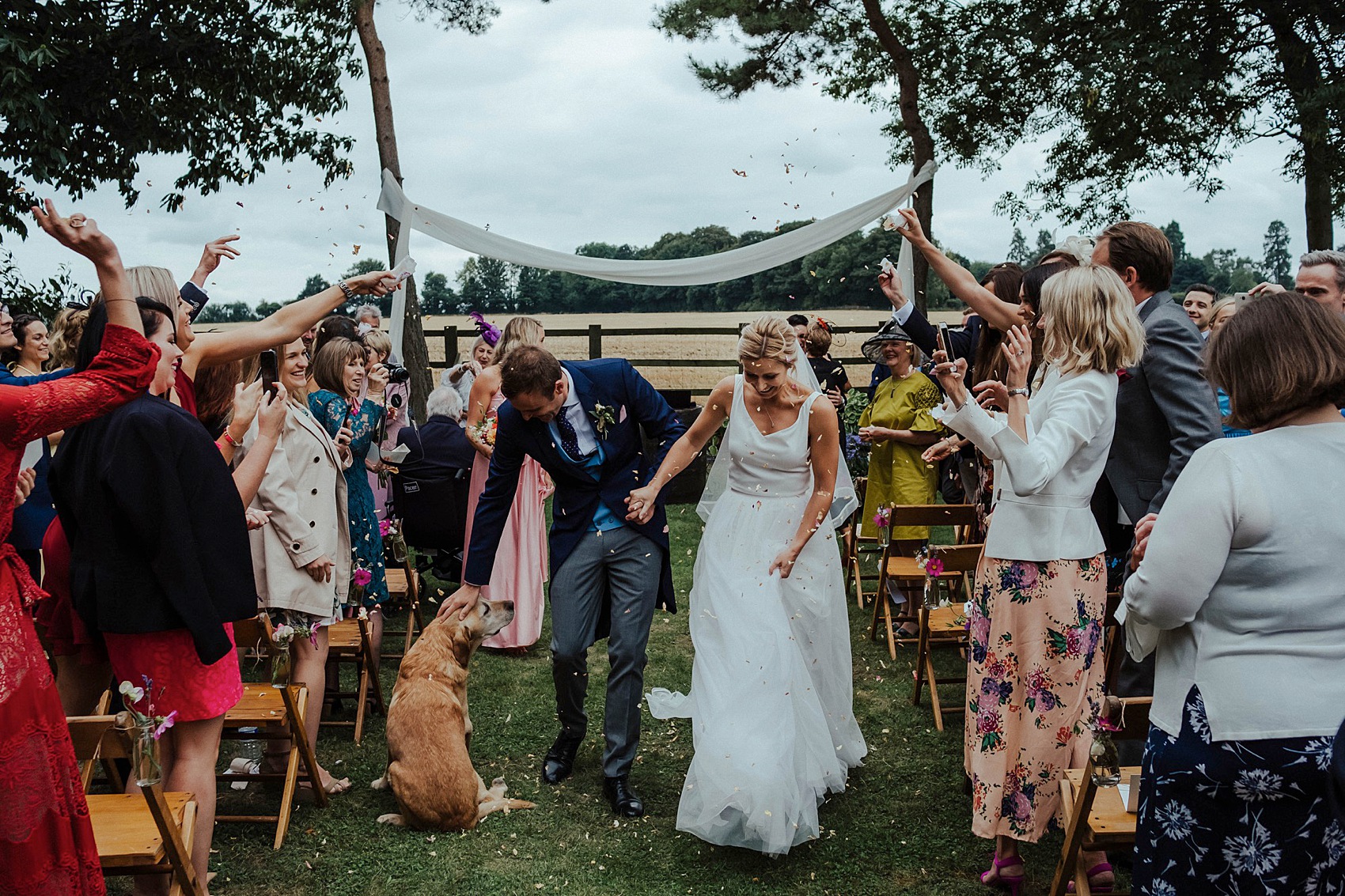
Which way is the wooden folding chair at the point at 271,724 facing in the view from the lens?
facing away from the viewer and to the right of the viewer

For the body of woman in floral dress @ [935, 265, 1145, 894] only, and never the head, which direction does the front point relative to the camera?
to the viewer's left

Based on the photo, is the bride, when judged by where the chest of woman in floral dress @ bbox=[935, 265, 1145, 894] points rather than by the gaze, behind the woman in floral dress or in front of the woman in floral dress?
in front

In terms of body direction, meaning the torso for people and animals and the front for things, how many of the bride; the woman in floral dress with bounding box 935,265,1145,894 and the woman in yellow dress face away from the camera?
0

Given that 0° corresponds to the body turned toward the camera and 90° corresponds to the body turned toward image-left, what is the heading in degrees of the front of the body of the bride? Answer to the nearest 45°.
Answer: approximately 0°

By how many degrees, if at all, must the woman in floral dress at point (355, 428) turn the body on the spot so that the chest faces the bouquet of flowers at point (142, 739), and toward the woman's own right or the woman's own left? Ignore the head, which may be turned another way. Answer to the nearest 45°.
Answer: approximately 45° to the woman's own right

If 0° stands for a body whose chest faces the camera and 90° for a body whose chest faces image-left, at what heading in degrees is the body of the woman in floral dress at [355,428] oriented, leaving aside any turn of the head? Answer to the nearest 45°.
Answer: approximately 315°

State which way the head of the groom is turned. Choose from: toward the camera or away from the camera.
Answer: toward the camera

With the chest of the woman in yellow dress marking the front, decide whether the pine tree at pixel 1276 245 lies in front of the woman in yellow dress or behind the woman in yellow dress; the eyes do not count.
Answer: behind

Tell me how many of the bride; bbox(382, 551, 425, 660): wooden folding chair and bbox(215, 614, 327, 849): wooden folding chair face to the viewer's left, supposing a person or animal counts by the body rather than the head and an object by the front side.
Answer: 0

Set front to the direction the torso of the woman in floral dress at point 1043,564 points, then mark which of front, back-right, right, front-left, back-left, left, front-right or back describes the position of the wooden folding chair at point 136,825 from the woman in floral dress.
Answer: front-left

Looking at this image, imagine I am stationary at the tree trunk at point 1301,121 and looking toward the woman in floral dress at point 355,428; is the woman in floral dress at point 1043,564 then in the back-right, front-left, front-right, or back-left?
front-left

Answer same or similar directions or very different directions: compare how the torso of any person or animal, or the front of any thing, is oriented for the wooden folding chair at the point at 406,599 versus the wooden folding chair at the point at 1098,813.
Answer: same or similar directions

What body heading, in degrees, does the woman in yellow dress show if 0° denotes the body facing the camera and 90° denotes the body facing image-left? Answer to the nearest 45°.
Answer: approximately 45°

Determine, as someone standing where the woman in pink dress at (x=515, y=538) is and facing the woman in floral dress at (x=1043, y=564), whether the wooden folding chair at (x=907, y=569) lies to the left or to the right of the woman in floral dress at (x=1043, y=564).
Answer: left

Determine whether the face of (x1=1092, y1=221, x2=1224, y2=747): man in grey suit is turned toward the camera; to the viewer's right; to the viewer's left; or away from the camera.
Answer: to the viewer's left

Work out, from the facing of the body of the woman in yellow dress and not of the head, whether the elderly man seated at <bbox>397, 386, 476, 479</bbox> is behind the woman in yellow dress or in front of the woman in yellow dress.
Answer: in front
